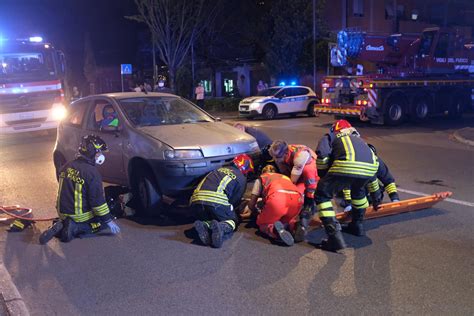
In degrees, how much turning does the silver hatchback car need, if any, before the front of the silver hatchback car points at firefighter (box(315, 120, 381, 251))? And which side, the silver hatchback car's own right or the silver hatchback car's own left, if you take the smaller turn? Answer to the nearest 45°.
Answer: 0° — it already faces them

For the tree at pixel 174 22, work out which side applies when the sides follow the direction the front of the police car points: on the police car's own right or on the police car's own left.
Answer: on the police car's own right

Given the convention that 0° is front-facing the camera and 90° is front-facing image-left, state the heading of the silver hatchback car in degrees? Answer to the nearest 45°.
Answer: approximately 315°

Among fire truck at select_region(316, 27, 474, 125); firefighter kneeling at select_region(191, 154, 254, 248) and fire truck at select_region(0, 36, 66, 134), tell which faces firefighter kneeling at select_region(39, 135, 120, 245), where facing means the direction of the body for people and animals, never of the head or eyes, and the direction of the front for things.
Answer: fire truck at select_region(0, 36, 66, 134)

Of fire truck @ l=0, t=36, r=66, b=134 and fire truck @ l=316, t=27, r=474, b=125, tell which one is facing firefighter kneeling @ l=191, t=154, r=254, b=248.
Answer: fire truck @ l=0, t=36, r=66, b=134

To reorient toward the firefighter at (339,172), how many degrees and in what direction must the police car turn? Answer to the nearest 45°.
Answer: approximately 45° to its left

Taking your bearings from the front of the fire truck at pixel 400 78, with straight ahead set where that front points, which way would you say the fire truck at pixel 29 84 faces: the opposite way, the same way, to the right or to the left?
to the right

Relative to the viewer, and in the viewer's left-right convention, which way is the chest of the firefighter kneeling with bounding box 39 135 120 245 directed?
facing away from the viewer and to the right of the viewer

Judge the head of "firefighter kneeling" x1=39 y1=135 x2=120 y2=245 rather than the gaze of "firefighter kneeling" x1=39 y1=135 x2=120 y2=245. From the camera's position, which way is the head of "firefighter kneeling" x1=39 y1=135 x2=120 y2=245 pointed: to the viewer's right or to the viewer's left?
to the viewer's right

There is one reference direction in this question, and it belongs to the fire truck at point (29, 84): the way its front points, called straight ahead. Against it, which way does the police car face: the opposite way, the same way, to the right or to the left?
to the right

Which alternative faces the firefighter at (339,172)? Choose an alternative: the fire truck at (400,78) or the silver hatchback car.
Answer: the silver hatchback car
